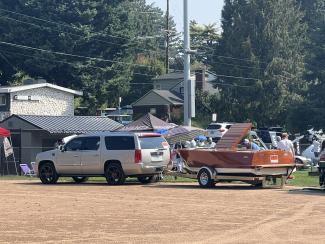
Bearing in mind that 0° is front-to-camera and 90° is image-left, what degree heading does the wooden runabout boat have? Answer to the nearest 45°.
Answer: approximately 135°

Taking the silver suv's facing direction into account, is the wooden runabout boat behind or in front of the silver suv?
behind

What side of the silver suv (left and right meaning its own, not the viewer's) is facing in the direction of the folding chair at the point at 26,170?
front

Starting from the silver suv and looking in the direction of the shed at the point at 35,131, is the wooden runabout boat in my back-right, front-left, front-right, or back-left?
back-right

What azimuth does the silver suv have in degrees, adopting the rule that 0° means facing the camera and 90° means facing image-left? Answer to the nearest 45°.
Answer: approximately 135°

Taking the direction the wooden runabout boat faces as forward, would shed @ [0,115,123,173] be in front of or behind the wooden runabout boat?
in front

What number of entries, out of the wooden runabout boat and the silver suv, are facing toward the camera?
0

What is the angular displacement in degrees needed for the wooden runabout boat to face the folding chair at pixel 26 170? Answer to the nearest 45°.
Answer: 0° — it already faces it
